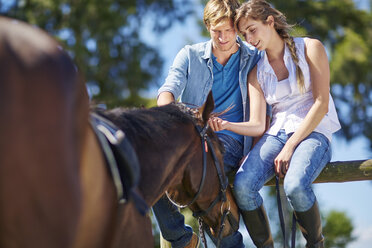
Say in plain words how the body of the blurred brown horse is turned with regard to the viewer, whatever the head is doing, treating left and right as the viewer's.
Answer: facing away from the viewer and to the right of the viewer

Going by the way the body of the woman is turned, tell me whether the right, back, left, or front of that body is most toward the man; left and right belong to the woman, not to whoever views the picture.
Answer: right

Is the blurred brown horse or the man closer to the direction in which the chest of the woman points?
the blurred brown horse

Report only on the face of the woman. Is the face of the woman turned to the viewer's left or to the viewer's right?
to the viewer's left

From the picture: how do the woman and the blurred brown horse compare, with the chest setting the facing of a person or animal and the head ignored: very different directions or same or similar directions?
very different directions

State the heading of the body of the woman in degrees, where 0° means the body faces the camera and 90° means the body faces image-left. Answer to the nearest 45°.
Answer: approximately 45°
